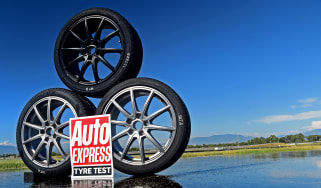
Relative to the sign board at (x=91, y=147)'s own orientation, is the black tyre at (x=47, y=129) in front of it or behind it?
behind

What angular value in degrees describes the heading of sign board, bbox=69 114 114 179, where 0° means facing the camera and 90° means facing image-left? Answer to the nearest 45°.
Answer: approximately 0°
